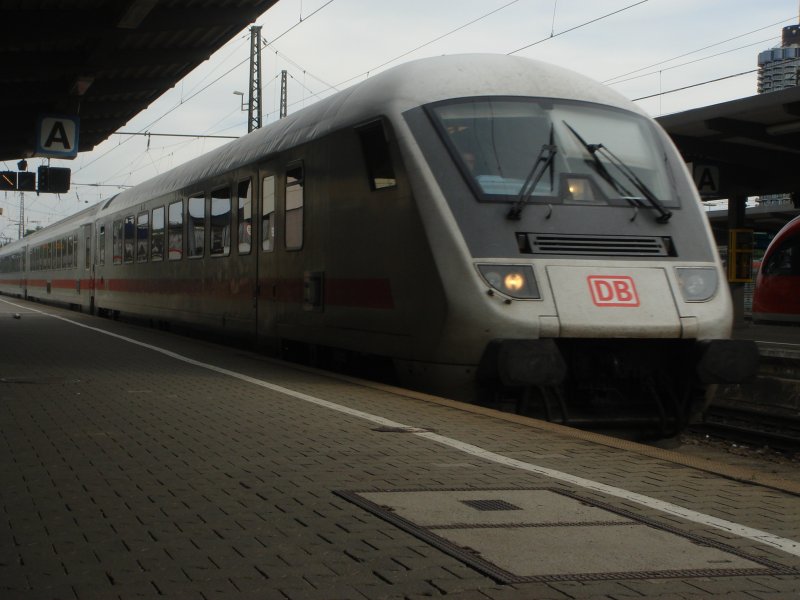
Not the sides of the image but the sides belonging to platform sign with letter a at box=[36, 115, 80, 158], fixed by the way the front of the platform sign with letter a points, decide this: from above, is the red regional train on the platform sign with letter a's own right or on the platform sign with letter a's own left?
on the platform sign with letter a's own left

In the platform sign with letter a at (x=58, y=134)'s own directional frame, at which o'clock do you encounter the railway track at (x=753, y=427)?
The railway track is roughly at 11 o'clock from the platform sign with letter a.

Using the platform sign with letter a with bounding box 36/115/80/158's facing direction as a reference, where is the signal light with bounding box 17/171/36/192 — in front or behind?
behind

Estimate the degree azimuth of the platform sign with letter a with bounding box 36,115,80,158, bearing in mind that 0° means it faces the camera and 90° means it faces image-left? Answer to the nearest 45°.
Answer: approximately 0°

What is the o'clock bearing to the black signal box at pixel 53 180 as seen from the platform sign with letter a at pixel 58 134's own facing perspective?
The black signal box is roughly at 6 o'clock from the platform sign with letter a.

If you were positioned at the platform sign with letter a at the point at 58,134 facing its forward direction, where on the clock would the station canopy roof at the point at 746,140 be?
The station canopy roof is roughly at 10 o'clock from the platform sign with letter a.

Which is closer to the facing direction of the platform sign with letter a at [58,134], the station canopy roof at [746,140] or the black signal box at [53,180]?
the station canopy roof
